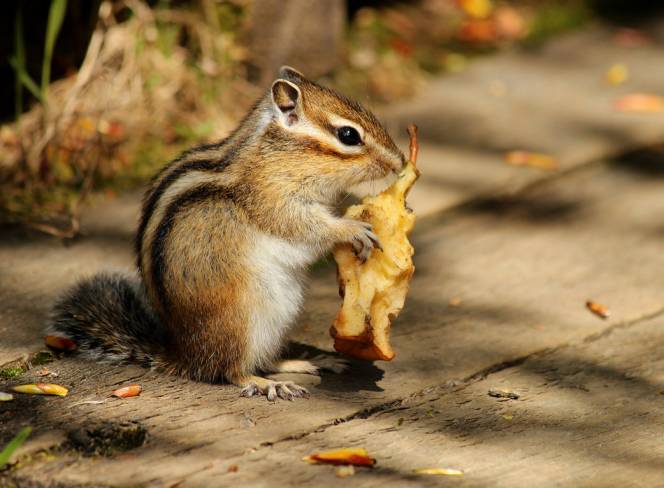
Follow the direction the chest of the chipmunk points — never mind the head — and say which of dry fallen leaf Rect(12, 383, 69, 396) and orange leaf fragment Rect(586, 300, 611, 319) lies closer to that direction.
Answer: the orange leaf fragment

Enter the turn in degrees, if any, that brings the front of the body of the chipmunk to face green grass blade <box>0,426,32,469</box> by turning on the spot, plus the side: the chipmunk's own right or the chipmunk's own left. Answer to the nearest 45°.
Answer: approximately 135° to the chipmunk's own right

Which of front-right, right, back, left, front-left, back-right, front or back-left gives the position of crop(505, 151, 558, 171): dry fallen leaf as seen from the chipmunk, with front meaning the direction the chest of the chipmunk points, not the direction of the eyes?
front-left

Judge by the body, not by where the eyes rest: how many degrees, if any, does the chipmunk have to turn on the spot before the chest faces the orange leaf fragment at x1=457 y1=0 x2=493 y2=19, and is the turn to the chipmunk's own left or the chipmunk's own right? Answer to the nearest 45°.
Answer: approximately 90° to the chipmunk's own left

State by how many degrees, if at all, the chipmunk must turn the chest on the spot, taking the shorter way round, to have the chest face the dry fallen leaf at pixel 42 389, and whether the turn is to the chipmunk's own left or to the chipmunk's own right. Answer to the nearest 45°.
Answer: approximately 180°

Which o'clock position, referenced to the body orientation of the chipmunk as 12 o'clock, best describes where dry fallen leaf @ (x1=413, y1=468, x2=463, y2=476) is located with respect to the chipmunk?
The dry fallen leaf is roughly at 2 o'clock from the chipmunk.

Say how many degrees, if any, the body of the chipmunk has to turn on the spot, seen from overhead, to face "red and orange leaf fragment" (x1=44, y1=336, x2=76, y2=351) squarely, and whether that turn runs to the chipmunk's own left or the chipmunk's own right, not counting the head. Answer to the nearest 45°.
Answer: approximately 180°

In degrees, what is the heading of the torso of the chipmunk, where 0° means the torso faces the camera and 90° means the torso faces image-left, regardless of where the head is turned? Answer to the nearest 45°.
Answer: approximately 270°

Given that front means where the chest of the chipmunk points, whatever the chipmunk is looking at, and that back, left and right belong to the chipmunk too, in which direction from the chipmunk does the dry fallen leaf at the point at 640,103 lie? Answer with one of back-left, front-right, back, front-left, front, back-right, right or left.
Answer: front-left
